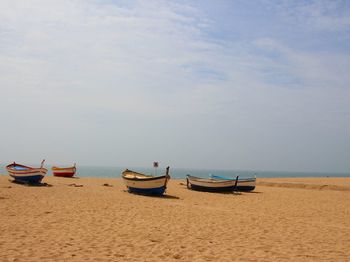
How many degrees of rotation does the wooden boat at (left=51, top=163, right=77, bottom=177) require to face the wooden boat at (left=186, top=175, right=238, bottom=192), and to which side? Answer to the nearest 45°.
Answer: approximately 45° to its right

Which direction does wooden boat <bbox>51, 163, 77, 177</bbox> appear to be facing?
to the viewer's right

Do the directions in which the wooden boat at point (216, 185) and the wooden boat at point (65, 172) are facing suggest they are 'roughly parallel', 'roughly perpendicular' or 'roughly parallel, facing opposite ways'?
roughly parallel
